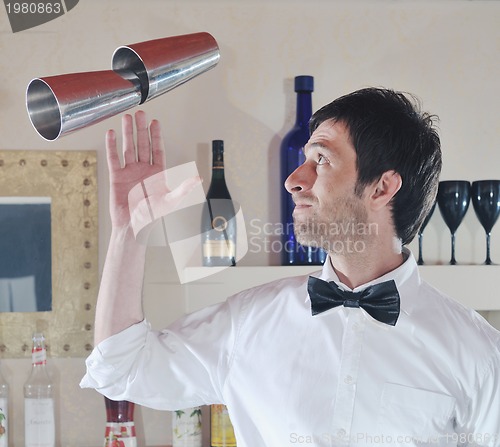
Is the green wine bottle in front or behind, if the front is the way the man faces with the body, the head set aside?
behind

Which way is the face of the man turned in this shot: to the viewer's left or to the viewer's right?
to the viewer's left

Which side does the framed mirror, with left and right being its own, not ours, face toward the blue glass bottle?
left

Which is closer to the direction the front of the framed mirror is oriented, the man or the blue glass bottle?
the man

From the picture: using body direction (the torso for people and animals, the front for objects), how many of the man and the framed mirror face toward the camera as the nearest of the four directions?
2

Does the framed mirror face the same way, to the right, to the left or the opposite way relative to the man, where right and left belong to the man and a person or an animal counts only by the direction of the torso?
the same way

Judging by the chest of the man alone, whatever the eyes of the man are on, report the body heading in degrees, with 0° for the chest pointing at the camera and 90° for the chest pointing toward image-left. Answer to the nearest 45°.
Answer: approximately 0°

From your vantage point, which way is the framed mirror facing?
toward the camera

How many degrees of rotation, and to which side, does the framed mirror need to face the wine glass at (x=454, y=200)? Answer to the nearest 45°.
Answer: approximately 90° to its left

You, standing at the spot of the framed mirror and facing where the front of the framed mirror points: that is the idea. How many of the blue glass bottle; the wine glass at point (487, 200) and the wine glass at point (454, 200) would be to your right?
0
